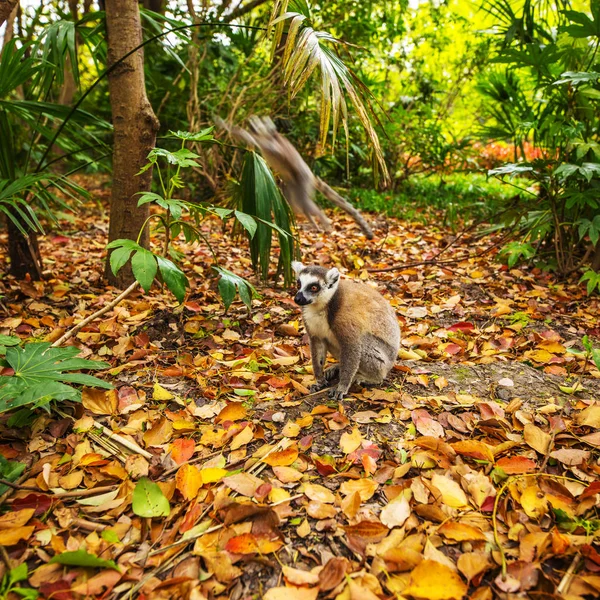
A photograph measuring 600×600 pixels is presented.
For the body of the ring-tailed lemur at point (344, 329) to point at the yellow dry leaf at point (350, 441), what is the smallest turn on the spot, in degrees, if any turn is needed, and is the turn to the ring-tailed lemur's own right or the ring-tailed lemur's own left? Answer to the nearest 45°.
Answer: approximately 45° to the ring-tailed lemur's own left

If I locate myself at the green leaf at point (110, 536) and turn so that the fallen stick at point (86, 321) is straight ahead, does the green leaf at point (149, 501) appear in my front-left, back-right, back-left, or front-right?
front-right

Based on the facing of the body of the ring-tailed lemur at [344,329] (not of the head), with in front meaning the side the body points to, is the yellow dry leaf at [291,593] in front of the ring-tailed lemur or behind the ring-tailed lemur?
in front

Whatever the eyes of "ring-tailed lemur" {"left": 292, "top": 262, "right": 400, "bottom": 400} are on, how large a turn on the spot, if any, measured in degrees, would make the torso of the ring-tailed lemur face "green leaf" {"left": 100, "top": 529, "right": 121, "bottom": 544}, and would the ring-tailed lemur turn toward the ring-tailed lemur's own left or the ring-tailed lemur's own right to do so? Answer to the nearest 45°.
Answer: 0° — it already faces it

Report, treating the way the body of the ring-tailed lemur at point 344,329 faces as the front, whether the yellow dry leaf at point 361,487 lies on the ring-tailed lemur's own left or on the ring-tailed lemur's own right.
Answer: on the ring-tailed lemur's own left

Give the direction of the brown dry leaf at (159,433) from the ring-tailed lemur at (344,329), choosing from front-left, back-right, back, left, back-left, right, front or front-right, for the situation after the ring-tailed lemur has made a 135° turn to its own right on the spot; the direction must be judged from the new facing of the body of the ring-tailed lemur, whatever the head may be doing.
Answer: back-left

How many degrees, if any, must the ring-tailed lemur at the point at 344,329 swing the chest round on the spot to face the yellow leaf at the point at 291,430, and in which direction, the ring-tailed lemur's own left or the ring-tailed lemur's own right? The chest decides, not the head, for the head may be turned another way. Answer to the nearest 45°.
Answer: approximately 45° to the ring-tailed lemur's own left

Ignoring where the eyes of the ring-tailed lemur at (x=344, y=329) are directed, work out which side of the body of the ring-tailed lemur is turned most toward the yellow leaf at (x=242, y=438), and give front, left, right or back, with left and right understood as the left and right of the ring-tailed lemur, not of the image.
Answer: front

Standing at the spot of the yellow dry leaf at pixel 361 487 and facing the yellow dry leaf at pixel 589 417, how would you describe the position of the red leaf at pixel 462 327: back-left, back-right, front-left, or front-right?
front-left

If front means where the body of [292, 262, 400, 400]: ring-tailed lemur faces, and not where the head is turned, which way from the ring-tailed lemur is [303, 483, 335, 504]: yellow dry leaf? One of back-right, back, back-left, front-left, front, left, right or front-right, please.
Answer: front-left

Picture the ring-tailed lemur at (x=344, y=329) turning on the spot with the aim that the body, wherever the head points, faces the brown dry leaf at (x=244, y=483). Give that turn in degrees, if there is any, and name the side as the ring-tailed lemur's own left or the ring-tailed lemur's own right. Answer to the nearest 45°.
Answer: approximately 45° to the ring-tailed lemur's own left

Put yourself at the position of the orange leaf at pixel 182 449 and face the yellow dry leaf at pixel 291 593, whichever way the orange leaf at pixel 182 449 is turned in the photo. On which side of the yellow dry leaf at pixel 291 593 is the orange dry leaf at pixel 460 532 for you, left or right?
left

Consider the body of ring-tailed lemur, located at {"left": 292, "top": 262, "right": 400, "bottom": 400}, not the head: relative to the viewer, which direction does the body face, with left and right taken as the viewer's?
facing the viewer and to the left of the viewer

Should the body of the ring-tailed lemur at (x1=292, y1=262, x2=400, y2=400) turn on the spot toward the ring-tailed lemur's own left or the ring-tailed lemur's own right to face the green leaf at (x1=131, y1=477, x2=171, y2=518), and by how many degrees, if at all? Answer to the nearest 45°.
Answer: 0° — it already faces it

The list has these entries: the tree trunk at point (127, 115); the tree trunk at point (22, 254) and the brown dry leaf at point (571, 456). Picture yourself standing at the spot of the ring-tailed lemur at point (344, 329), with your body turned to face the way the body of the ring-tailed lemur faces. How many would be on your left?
1

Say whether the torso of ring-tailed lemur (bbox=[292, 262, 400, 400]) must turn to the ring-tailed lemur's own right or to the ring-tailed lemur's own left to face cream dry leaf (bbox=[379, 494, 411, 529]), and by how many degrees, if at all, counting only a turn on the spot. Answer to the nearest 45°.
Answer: approximately 45° to the ring-tailed lemur's own left

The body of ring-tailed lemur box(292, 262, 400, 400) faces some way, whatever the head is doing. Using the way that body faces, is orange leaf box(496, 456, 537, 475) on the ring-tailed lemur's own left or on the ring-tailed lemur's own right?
on the ring-tailed lemur's own left

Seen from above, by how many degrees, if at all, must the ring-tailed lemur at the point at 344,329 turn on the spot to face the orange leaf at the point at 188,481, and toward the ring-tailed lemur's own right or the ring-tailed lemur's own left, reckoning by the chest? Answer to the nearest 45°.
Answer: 0° — it already faces it

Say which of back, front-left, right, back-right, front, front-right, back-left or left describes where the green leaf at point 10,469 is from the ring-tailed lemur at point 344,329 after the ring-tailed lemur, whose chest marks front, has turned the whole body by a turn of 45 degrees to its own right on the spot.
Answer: front-left
